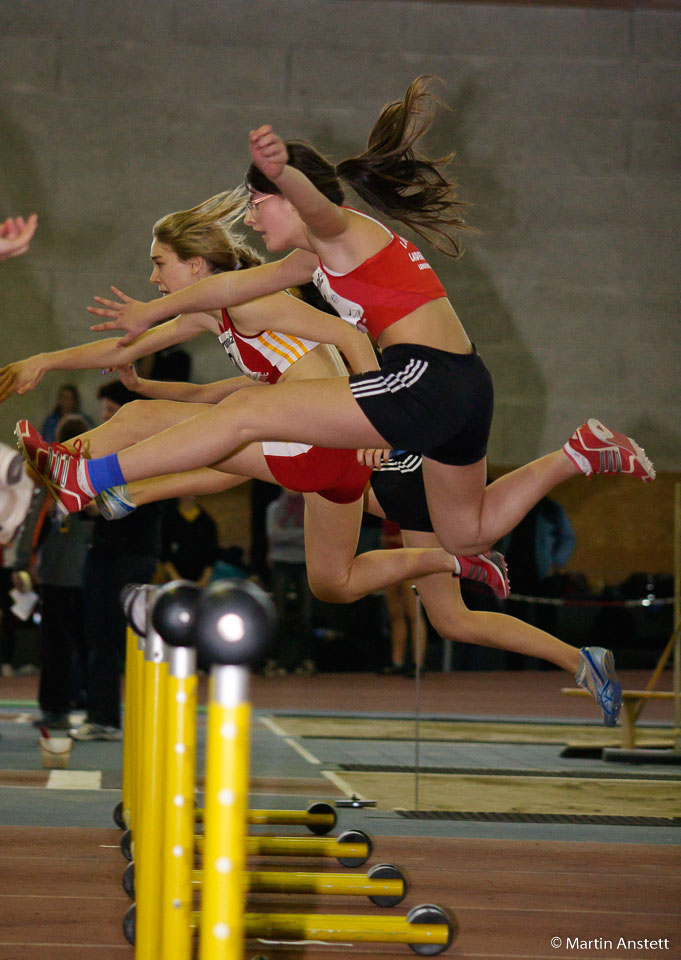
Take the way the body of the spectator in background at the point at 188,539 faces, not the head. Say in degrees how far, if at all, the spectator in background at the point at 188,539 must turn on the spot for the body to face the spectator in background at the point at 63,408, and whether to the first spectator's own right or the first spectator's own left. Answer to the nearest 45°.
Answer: approximately 135° to the first spectator's own right

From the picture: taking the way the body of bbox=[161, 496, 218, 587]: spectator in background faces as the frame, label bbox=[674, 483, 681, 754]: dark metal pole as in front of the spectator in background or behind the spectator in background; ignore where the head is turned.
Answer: in front

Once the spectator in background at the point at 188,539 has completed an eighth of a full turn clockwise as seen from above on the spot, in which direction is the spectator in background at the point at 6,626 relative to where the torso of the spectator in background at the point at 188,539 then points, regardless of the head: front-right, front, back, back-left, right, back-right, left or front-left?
right

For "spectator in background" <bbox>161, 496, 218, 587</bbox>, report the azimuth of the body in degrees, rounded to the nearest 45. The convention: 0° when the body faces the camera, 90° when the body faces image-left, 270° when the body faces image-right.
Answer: approximately 0°

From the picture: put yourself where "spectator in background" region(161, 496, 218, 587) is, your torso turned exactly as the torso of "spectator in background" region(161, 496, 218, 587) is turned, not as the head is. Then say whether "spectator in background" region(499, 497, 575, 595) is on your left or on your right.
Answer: on your left
